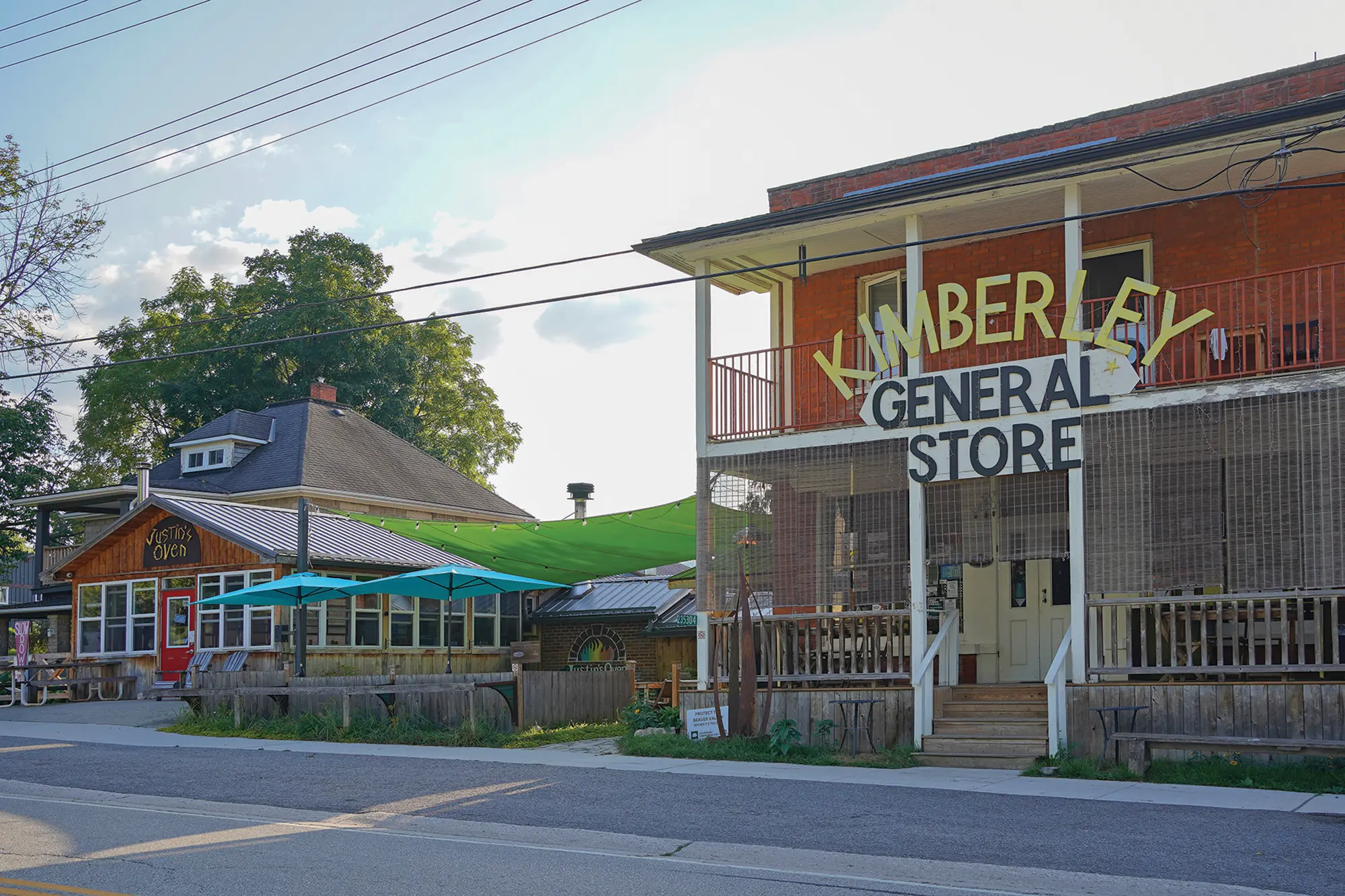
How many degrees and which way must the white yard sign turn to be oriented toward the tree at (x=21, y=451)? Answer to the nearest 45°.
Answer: approximately 135° to its right

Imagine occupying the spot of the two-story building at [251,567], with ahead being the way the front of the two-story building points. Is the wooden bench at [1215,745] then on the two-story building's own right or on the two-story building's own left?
on the two-story building's own left

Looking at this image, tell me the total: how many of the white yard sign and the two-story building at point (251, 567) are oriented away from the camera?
0

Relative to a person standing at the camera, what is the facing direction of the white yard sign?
facing the viewer

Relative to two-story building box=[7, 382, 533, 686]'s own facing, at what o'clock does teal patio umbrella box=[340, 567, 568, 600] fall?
The teal patio umbrella is roughly at 10 o'clock from the two-story building.

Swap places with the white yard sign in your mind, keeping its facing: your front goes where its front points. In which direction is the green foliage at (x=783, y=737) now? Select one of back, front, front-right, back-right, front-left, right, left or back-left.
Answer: front-left

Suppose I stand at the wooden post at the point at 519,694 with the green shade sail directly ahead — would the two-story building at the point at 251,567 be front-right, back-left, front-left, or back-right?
front-left

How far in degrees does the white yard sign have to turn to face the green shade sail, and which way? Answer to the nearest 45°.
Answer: approximately 180°

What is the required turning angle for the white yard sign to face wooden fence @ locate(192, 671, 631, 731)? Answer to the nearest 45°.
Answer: approximately 135° to its right

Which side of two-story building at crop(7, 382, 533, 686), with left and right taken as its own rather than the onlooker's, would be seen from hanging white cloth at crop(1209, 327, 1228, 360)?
left

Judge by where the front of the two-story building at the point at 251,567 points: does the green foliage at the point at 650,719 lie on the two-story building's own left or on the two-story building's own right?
on the two-story building's own left

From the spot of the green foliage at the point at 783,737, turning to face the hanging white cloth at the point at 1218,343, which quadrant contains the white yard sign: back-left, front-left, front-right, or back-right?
back-left

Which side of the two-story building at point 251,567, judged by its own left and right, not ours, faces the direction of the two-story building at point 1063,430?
left

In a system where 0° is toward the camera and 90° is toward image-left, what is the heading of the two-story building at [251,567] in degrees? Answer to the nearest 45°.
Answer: approximately 45°
